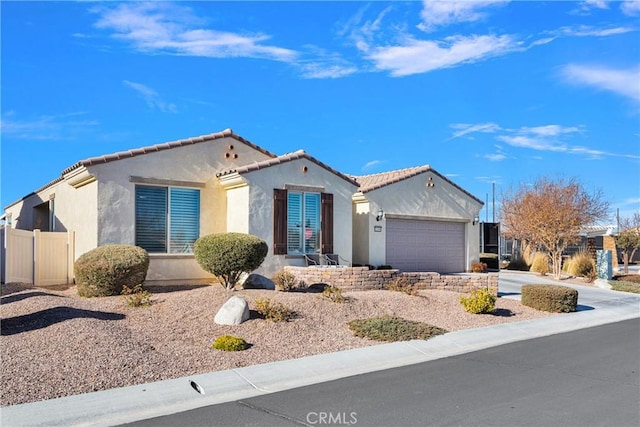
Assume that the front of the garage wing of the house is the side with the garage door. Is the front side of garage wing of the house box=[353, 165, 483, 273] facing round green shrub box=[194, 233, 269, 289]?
no

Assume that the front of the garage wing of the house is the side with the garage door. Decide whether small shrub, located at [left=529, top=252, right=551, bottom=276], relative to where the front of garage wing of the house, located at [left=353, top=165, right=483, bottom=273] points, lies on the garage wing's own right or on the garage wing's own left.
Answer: on the garage wing's own left

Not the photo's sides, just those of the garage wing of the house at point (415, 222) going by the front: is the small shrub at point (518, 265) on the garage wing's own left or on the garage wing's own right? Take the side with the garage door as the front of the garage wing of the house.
on the garage wing's own left

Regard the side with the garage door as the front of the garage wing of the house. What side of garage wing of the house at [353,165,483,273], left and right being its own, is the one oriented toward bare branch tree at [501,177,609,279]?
left

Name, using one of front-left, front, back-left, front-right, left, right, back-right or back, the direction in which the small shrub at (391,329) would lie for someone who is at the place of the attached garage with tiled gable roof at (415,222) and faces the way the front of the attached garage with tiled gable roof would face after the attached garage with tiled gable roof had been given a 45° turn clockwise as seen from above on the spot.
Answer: front

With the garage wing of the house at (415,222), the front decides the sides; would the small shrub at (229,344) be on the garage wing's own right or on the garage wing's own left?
on the garage wing's own right

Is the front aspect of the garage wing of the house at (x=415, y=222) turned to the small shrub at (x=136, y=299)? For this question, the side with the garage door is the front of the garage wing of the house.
no

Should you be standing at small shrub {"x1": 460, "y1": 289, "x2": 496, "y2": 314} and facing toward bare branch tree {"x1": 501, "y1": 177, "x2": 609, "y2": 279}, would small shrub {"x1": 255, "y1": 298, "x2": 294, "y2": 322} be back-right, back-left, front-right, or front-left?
back-left

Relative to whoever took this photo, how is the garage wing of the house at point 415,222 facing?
facing the viewer and to the right of the viewer

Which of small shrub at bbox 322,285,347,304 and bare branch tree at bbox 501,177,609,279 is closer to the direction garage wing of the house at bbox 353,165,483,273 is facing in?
the small shrub

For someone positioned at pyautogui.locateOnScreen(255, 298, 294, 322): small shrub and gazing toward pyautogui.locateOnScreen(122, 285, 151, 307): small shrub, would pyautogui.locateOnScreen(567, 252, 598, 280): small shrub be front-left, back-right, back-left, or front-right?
back-right

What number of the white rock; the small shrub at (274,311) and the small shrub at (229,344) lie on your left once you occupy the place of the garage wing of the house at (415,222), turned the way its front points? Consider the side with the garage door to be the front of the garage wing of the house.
0
